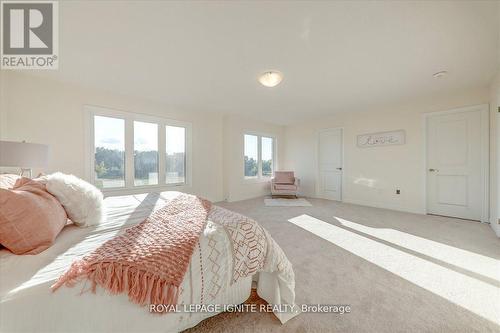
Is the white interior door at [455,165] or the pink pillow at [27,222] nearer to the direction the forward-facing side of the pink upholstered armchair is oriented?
the pink pillow

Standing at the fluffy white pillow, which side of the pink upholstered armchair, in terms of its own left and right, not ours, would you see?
front

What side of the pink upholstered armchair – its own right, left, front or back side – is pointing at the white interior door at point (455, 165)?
left

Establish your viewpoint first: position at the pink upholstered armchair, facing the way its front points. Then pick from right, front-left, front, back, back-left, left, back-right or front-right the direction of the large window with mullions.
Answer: front-right

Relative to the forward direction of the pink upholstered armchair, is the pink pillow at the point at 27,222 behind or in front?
in front

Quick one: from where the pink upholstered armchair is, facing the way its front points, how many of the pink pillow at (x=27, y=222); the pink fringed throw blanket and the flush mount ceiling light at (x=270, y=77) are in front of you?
3

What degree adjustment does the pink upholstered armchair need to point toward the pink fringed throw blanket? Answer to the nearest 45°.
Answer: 0° — it already faces it

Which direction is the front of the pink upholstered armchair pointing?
toward the camera

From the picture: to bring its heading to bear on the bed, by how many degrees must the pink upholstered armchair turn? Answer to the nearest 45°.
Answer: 0° — it already faces it

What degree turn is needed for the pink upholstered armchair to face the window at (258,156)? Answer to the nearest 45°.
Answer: approximately 90° to its right

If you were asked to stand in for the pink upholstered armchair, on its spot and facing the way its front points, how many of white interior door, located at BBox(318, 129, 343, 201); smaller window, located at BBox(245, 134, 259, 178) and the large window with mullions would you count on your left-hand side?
1

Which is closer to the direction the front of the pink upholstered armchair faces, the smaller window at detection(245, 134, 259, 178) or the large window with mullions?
the large window with mullions

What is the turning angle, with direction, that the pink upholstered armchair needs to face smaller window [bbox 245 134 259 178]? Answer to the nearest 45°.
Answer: approximately 90° to its right

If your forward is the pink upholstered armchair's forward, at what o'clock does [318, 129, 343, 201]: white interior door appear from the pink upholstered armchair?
The white interior door is roughly at 9 o'clock from the pink upholstered armchair.

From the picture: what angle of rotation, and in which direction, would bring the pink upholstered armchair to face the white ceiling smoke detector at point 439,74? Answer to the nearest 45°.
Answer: approximately 45° to its left
